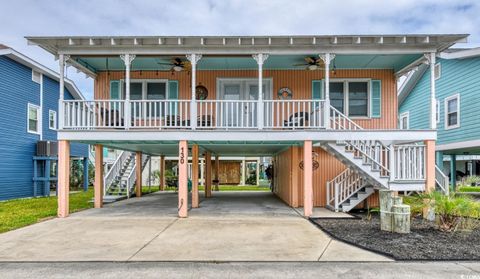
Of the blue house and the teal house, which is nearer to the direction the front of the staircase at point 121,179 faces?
the blue house

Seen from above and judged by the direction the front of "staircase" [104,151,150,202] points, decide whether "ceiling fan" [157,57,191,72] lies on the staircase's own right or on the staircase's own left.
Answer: on the staircase's own left

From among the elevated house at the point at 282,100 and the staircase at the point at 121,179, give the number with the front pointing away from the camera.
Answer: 0

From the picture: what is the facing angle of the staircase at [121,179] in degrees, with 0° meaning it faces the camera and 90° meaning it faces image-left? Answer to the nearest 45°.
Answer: approximately 45°

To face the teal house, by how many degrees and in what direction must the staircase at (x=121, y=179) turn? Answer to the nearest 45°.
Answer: approximately 135° to its left

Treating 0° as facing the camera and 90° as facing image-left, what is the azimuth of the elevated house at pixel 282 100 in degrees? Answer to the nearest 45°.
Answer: approximately 0°
